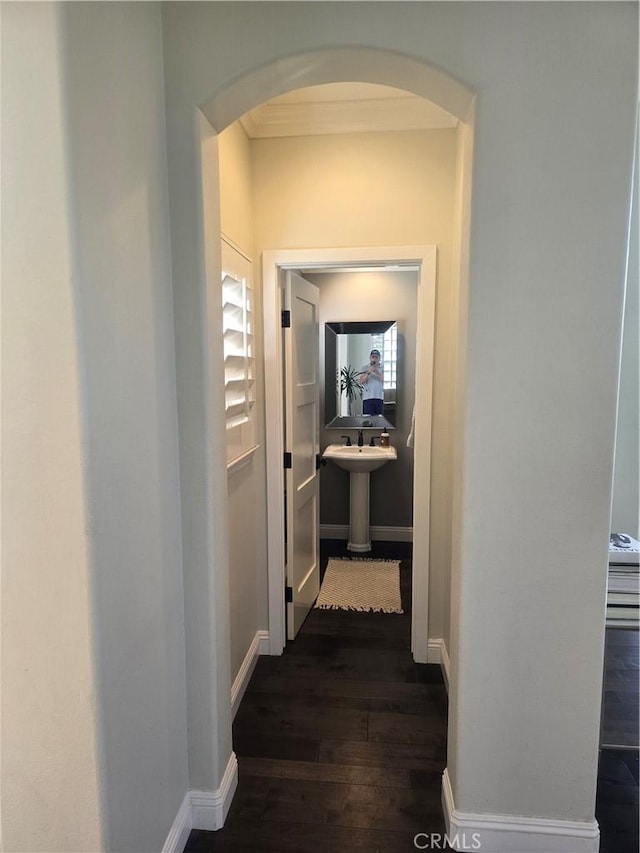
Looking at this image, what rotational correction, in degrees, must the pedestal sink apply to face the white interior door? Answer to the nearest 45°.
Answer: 0° — it already faces it

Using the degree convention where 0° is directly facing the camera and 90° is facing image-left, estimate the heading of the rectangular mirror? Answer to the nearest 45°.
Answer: approximately 0°

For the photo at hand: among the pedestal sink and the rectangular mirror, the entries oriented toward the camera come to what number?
2

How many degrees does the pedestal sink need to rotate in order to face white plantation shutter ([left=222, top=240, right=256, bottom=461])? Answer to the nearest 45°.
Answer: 0° — it already faces it

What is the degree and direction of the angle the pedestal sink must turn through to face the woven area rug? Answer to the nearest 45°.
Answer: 0° — it already faces it
